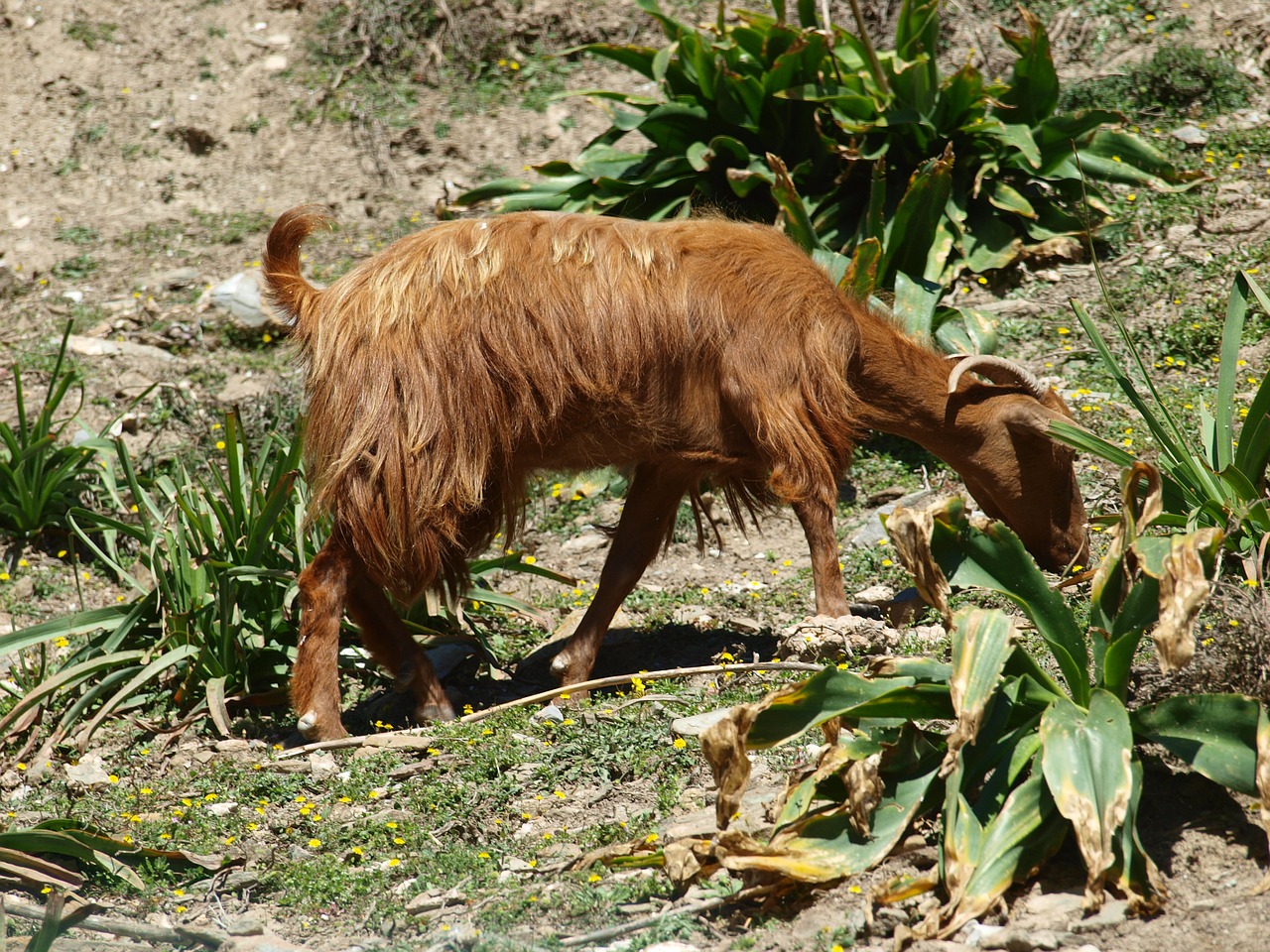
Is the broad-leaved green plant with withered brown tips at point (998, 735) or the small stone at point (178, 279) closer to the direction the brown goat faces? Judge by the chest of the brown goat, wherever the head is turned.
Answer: the broad-leaved green plant with withered brown tips

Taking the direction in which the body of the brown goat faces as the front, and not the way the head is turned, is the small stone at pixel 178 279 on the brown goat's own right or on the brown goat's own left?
on the brown goat's own left

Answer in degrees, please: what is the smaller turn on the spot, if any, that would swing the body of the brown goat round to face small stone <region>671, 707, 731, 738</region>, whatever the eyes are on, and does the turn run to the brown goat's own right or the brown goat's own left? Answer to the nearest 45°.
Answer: approximately 45° to the brown goat's own right

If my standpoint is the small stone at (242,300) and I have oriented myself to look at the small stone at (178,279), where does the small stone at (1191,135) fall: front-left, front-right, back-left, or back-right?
back-right

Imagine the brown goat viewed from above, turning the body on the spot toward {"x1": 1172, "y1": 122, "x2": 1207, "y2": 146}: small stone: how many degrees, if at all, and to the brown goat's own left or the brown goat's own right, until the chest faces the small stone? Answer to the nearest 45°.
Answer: approximately 45° to the brown goat's own left

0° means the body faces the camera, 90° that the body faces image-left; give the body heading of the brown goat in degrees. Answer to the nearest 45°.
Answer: approximately 270°

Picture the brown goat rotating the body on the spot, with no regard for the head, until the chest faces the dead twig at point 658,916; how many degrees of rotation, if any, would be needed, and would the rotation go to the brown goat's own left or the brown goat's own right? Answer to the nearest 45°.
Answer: approximately 90° to the brown goat's own right
